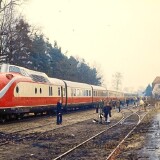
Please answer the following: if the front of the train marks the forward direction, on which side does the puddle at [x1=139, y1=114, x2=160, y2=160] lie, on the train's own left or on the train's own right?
on the train's own left

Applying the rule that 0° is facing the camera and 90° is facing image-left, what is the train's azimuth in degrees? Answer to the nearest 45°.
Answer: approximately 45°
